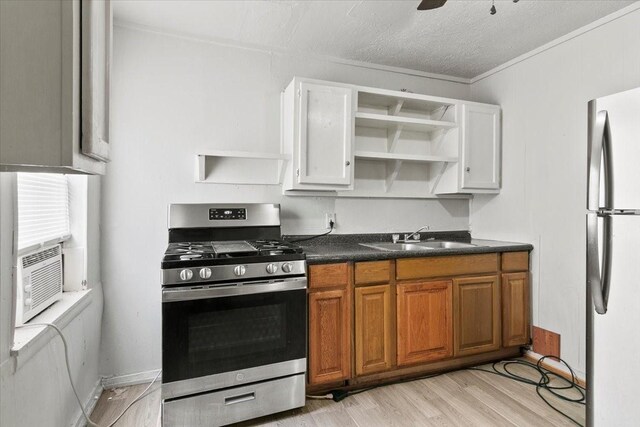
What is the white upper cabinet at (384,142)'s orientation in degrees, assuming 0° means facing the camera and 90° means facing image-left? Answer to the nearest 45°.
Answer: approximately 315°

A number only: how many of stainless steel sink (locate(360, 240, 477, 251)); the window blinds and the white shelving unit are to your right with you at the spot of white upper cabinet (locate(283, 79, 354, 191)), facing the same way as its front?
1

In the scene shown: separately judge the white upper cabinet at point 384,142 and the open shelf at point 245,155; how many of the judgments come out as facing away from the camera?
0

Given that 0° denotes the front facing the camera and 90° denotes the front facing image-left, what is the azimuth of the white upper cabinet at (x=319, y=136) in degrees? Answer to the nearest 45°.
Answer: approximately 315°

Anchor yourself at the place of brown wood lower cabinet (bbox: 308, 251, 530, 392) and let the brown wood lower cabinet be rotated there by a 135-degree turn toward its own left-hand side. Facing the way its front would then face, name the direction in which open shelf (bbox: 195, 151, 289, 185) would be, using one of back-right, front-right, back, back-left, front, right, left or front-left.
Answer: left

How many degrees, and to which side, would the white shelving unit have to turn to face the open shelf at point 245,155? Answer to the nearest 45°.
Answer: approximately 90° to its right

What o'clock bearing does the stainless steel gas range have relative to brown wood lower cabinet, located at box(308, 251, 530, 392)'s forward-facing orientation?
The stainless steel gas range is roughly at 3 o'clock from the brown wood lower cabinet.

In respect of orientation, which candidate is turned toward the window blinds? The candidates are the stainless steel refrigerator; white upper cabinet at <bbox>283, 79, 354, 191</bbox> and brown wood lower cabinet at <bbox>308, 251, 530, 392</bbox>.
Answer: the stainless steel refrigerator
